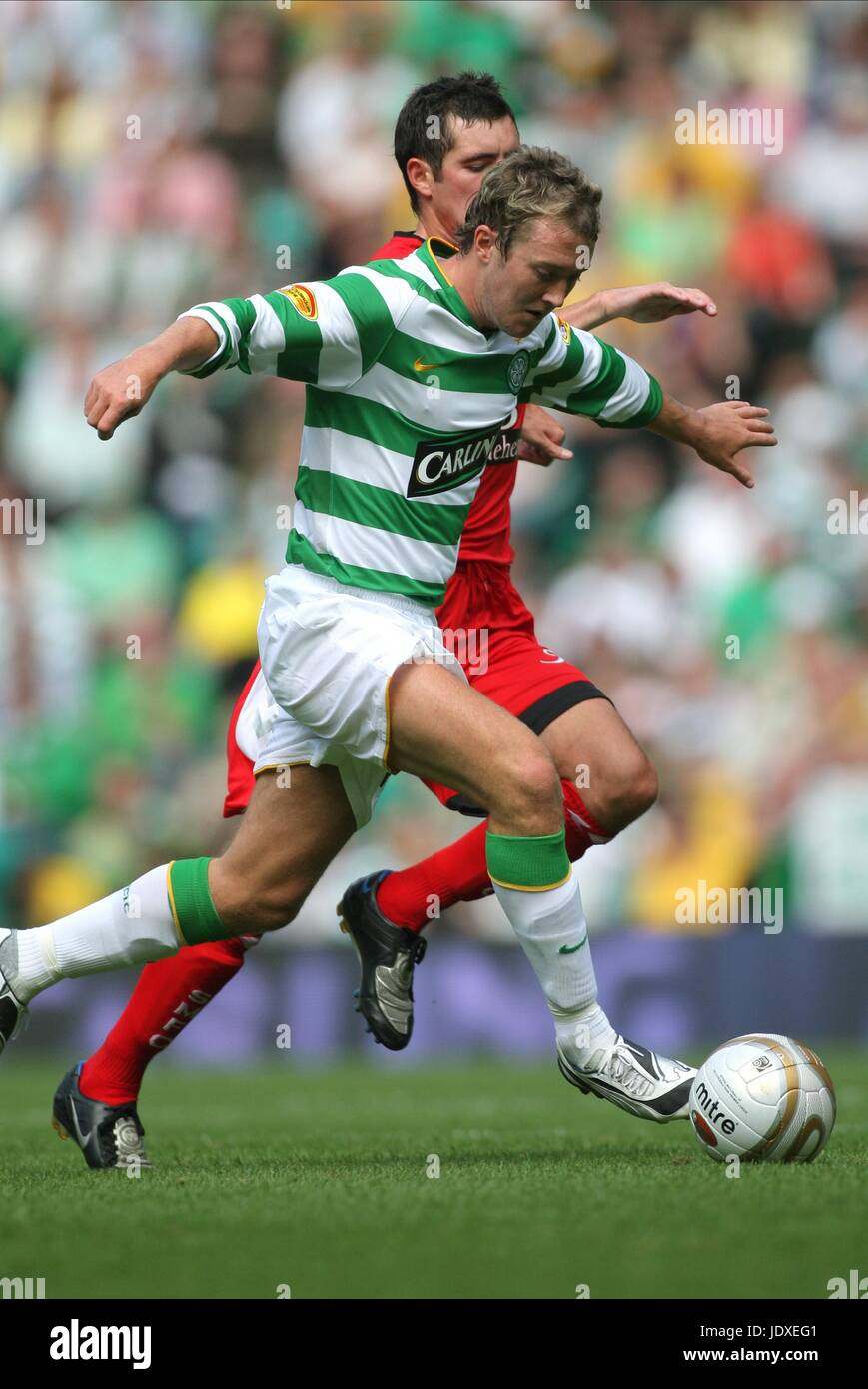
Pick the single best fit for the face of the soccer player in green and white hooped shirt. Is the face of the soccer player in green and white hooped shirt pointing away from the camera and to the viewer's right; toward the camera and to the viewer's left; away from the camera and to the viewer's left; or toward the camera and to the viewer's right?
toward the camera and to the viewer's right

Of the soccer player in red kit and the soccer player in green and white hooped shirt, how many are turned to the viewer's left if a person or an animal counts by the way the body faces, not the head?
0

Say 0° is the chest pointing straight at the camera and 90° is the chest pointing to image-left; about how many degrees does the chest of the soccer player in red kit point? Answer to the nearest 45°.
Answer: approximately 270°

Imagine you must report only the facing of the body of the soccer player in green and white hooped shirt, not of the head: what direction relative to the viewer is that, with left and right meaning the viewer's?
facing the viewer and to the right of the viewer

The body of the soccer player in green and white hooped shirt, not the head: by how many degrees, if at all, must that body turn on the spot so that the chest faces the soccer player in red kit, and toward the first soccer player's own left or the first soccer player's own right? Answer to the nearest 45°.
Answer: approximately 135° to the first soccer player's own left

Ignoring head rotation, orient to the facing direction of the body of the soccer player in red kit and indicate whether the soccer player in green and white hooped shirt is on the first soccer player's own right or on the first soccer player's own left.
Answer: on the first soccer player's own right
